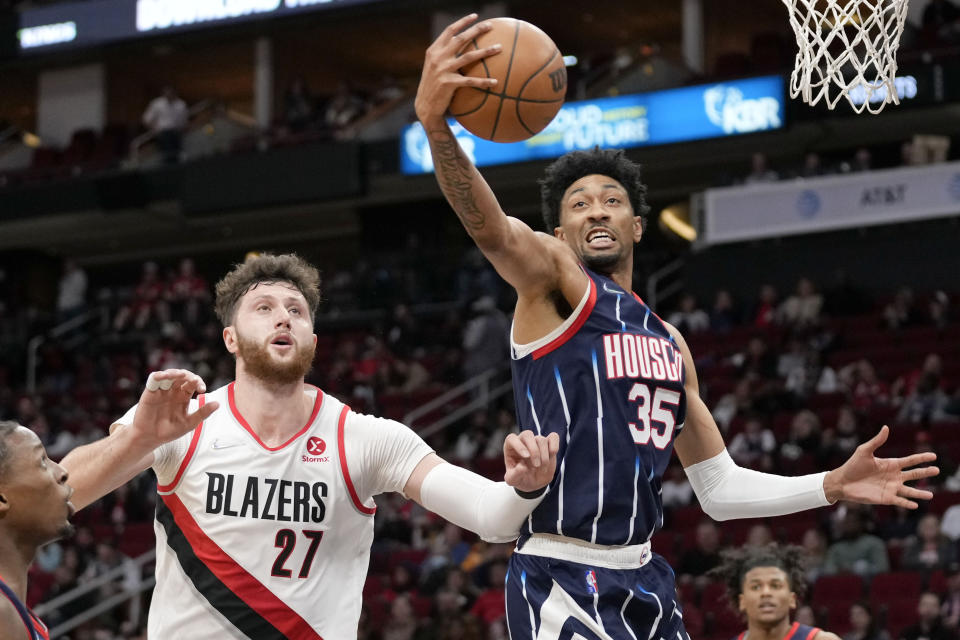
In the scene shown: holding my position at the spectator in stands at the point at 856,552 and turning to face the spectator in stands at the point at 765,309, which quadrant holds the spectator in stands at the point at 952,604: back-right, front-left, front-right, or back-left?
back-right

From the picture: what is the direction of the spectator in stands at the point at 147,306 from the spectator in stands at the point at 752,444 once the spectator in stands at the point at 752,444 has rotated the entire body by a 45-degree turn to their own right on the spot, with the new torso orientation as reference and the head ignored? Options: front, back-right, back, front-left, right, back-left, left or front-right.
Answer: right

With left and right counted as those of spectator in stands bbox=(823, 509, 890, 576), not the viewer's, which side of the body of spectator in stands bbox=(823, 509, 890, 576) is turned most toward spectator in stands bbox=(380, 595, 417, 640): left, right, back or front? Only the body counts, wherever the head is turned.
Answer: right

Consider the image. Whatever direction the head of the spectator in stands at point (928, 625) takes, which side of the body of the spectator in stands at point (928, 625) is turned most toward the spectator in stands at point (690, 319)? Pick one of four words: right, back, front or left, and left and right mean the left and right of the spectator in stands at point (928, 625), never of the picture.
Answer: back

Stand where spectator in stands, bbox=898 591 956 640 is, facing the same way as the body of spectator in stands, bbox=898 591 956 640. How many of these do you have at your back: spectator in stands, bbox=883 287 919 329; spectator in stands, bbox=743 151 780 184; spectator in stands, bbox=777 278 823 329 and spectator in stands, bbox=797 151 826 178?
4

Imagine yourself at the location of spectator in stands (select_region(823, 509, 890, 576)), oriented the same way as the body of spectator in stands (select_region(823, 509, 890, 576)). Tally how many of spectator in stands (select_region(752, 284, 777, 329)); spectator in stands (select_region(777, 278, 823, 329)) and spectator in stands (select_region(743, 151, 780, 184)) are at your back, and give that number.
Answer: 3

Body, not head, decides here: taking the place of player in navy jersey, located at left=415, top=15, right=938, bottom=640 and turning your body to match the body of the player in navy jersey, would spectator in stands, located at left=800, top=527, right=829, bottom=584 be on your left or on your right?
on your left

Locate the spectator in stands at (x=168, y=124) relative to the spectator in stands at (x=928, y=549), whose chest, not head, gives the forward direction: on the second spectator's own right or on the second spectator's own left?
on the second spectator's own right

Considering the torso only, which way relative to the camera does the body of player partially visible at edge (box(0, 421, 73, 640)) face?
to the viewer's right

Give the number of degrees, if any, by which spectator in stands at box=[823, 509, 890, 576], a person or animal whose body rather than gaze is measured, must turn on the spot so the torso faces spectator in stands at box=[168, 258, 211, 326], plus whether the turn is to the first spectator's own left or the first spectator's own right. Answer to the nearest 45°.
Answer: approximately 135° to the first spectator's own right

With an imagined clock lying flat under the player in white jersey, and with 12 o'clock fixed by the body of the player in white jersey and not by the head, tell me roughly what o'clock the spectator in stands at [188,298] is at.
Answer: The spectator in stands is roughly at 6 o'clock from the player in white jersey.

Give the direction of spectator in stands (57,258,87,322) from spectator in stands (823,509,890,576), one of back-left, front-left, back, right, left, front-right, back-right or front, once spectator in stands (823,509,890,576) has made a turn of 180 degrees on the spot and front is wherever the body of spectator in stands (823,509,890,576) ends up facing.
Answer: front-left
